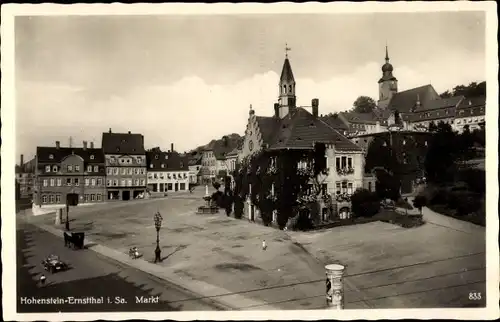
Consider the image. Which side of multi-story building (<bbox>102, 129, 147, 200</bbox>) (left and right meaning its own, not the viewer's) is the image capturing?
front

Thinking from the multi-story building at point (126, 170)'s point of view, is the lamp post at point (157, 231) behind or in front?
in front
